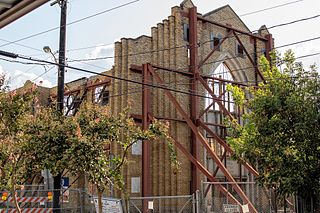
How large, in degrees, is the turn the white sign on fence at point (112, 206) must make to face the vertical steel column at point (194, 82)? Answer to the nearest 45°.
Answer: approximately 135° to its left

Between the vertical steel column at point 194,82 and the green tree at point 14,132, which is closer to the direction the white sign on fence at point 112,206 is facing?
the green tree

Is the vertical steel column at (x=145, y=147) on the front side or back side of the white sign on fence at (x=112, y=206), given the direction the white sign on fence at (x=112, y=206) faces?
on the back side

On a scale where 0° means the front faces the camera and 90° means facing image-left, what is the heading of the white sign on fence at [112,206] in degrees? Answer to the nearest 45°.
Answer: approximately 0°

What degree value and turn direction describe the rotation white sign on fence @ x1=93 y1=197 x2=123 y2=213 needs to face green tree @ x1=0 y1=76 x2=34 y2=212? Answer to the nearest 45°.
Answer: approximately 45° to its right

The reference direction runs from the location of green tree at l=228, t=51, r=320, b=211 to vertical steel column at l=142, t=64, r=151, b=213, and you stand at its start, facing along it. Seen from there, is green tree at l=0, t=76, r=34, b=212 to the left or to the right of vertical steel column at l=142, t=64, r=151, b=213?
left

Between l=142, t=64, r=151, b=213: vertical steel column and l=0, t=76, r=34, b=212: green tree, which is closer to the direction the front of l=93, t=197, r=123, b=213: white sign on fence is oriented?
the green tree

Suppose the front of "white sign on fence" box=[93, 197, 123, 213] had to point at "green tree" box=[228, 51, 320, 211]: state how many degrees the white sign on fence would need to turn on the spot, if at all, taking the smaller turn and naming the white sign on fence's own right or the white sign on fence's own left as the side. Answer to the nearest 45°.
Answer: approximately 45° to the white sign on fence's own left
